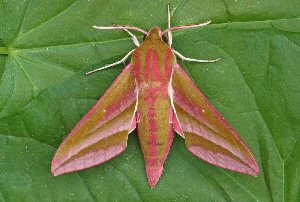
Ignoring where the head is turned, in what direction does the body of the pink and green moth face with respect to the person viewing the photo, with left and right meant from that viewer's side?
facing away from the viewer
